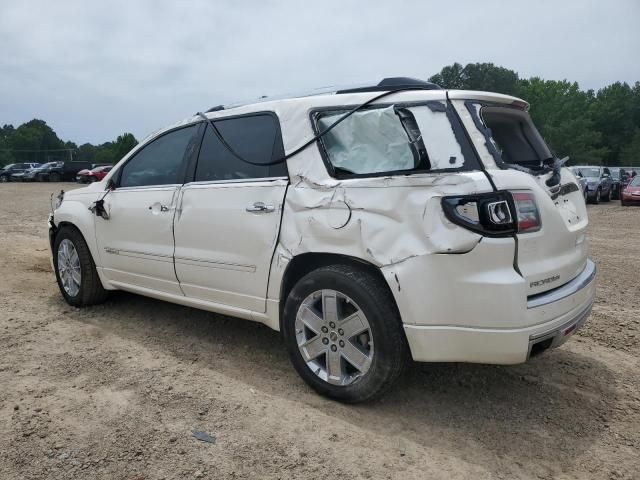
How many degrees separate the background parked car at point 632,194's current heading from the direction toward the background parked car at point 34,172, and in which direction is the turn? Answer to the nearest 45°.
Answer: approximately 45° to its right

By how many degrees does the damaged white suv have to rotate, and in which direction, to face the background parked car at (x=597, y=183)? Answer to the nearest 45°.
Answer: approximately 90° to its right

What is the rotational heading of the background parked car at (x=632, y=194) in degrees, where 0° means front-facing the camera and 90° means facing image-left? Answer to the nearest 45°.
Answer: approximately 45°

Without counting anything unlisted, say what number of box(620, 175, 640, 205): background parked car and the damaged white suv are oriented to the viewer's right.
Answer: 0

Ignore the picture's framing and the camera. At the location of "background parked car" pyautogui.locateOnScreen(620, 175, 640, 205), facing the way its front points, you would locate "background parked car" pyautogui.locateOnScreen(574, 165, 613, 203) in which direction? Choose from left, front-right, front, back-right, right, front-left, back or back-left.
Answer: right

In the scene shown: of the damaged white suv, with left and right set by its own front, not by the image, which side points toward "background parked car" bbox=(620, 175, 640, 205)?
right

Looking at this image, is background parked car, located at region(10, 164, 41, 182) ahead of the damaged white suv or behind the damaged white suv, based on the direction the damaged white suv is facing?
ahead

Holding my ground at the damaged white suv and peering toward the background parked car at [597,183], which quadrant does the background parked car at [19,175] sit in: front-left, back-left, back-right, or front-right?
front-left

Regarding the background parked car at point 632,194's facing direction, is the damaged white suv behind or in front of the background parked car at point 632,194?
in front

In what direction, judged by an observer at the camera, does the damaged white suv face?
facing away from the viewer and to the left of the viewer

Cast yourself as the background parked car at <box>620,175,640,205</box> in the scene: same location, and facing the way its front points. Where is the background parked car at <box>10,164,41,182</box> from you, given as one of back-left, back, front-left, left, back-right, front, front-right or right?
front-right
